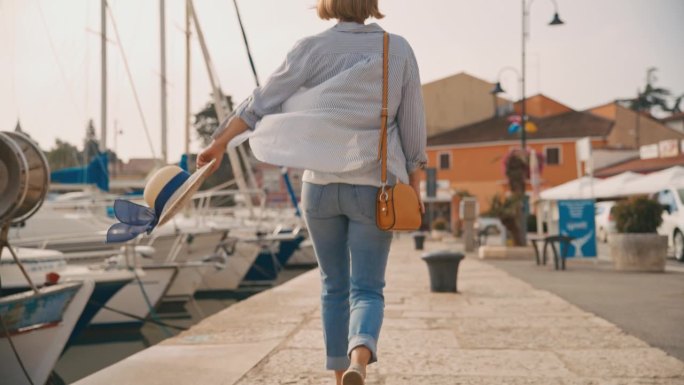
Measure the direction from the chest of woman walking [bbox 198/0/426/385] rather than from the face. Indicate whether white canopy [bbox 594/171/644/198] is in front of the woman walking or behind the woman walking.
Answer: in front

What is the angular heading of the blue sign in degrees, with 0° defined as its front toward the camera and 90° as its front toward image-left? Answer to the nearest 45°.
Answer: approximately 0°

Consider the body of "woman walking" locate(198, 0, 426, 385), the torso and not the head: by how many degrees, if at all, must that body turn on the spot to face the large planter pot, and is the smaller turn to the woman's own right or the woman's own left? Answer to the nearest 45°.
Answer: approximately 45° to the woman's own right

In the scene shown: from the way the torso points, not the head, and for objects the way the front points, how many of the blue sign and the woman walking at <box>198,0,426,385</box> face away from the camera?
1

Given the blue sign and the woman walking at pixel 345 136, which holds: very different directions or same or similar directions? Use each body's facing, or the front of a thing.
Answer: very different directions

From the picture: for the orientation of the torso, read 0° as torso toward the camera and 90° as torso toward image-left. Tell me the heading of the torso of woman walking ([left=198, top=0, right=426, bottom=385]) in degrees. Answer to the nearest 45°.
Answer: approximately 180°

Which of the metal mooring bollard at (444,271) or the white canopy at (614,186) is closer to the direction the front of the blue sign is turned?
the metal mooring bollard

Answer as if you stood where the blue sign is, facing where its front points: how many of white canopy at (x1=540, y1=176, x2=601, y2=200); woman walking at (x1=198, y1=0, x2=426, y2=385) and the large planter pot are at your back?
1

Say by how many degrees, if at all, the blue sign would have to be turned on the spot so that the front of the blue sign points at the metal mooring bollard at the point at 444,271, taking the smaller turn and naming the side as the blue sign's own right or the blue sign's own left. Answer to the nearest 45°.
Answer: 0° — it already faces it

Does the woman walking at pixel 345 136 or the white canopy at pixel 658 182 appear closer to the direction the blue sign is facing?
the woman walking

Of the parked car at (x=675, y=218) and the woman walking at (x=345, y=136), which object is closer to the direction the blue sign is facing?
the woman walking

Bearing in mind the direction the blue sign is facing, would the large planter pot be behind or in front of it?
in front

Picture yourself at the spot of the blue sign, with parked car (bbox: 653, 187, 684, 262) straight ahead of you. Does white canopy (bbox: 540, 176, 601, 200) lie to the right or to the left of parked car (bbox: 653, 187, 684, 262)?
left
